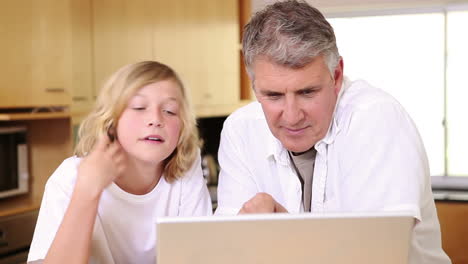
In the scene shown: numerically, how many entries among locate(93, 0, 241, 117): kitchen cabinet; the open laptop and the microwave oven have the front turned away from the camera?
1

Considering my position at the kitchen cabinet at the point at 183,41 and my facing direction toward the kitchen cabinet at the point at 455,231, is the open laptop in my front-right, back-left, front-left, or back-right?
front-right

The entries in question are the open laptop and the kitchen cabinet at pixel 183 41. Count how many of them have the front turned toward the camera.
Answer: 1

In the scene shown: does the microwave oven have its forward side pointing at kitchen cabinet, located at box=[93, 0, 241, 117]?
no

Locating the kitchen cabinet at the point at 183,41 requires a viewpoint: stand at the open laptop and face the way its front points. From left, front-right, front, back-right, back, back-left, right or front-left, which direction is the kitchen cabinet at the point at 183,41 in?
front

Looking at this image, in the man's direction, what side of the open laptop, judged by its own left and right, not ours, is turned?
front

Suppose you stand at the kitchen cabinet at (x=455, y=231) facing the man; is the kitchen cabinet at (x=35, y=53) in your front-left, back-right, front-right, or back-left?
front-right

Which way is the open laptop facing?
away from the camera

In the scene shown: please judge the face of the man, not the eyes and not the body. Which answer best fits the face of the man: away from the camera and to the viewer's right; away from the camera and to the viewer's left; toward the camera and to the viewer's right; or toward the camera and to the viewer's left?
toward the camera and to the viewer's left

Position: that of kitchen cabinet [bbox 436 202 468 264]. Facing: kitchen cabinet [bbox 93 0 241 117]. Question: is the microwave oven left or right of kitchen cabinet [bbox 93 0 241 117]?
left

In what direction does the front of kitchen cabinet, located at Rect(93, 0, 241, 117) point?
toward the camera

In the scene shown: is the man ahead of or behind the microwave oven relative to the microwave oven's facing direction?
ahead

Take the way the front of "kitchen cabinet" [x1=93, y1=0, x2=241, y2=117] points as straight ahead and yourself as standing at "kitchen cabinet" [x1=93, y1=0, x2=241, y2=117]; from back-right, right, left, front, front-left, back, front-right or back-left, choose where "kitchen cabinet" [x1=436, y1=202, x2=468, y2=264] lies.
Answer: front-left

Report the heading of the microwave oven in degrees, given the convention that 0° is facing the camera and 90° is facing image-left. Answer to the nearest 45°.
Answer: approximately 315°

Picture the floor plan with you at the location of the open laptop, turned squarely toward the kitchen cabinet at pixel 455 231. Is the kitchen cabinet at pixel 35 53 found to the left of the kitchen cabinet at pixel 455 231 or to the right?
left

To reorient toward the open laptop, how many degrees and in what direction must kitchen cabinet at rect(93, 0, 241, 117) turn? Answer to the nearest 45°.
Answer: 0° — it already faces it

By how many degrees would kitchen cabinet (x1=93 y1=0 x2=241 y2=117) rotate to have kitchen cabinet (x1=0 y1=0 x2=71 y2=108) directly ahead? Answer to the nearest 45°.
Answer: approximately 45° to its right

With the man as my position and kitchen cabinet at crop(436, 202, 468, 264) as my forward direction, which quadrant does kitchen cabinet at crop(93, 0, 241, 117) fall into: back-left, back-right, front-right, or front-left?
front-left
